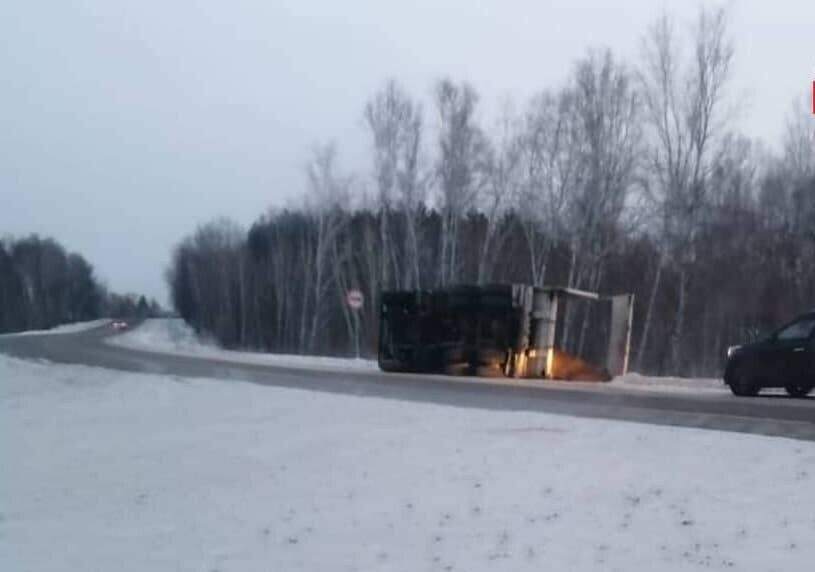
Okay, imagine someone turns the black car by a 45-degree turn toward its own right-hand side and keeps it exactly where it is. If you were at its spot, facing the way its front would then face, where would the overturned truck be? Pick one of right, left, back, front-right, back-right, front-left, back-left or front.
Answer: front

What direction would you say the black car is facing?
to the viewer's left
